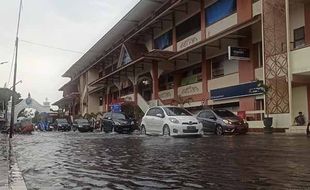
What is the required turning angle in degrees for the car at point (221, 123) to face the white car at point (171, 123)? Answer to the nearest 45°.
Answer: approximately 90° to its right

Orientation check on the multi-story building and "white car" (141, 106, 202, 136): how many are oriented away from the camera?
0

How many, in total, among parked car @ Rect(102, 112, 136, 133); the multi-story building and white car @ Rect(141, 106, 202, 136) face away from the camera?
0

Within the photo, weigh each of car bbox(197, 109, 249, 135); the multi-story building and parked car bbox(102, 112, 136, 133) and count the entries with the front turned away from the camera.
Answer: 0

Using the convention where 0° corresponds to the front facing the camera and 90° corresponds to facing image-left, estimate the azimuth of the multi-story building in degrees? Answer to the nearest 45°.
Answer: approximately 45°

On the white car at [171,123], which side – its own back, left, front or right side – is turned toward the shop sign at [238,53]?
left

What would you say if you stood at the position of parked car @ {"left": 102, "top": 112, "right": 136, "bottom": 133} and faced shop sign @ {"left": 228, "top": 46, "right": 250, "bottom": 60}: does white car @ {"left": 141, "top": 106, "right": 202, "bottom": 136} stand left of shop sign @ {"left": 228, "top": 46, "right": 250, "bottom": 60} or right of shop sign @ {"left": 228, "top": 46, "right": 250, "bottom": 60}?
right
